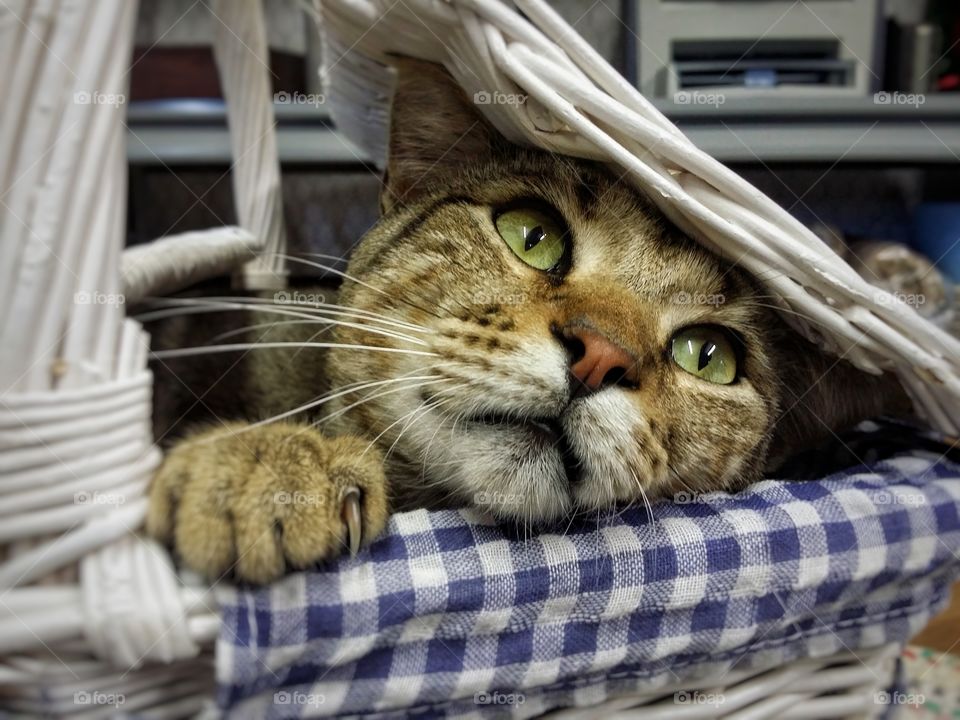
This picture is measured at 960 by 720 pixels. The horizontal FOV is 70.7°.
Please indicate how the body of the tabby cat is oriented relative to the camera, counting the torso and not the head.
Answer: toward the camera
